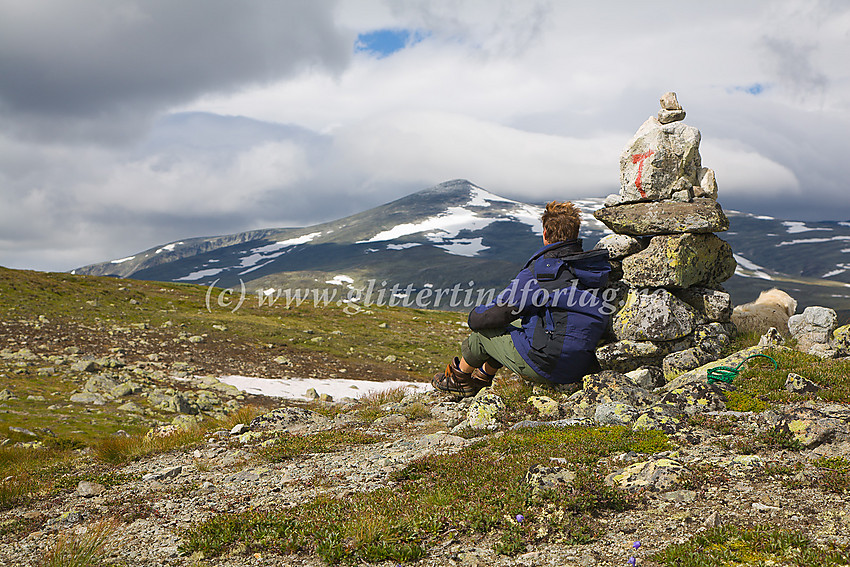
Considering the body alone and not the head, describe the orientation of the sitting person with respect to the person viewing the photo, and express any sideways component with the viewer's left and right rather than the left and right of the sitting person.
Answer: facing away from the viewer and to the left of the viewer

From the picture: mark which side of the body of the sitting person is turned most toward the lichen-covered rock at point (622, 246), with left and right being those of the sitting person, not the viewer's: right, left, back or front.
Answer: right

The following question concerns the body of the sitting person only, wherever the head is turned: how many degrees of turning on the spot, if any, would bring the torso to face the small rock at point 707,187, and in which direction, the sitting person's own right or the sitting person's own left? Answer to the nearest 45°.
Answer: approximately 90° to the sitting person's own right

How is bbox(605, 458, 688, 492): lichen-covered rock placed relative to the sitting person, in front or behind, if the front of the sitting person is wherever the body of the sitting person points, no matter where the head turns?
behind

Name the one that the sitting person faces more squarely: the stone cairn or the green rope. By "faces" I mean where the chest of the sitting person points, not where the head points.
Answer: the stone cairn

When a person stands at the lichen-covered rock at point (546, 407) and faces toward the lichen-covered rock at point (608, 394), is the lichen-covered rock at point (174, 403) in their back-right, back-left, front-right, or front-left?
back-left

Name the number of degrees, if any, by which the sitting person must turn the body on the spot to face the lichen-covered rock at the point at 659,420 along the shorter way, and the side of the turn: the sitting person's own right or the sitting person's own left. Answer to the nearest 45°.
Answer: approximately 180°

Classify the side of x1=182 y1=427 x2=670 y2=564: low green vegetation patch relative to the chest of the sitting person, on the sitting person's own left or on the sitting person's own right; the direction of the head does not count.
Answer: on the sitting person's own left

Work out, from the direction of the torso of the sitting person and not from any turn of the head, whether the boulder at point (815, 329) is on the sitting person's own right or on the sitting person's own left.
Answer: on the sitting person's own right
